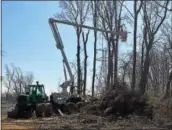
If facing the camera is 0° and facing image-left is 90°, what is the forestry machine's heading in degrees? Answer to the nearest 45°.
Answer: approximately 45°
